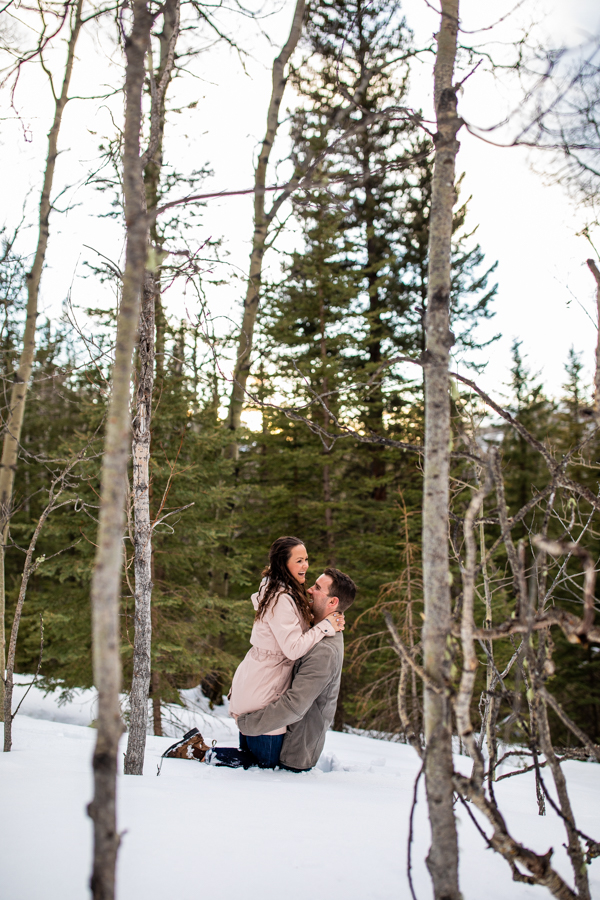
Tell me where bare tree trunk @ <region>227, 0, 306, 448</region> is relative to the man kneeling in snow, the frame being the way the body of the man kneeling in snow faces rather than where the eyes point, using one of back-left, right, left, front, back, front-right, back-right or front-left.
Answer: right

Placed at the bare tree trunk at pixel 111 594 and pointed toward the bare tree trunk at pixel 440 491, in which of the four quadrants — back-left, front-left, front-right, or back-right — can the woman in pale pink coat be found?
front-left

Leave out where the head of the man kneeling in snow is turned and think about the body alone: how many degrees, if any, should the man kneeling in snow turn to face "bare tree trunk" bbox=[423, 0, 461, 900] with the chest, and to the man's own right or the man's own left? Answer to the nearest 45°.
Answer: approximately 90° to the man's own left

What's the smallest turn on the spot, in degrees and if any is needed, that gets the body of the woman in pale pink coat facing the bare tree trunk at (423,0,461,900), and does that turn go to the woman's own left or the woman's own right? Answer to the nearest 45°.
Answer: approximately 90° to the woman's own right

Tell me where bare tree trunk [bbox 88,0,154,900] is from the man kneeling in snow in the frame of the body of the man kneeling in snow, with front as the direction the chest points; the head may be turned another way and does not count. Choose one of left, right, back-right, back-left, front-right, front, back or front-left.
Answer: left

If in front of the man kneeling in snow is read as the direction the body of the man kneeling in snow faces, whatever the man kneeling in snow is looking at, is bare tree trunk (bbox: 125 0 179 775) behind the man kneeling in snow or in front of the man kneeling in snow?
in front

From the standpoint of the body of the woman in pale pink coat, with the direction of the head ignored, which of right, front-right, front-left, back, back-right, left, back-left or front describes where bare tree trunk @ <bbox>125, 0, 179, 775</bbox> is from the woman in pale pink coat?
back-right

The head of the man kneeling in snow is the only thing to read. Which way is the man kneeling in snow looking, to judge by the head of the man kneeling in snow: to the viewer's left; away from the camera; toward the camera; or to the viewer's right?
to the viewer's left

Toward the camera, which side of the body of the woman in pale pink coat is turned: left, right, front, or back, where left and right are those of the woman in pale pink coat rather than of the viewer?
right

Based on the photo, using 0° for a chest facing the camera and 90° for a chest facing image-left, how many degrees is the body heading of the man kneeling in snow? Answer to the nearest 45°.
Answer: approximately 90°

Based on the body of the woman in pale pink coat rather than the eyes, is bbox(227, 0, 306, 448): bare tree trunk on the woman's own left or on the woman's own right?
on the woman's own left
